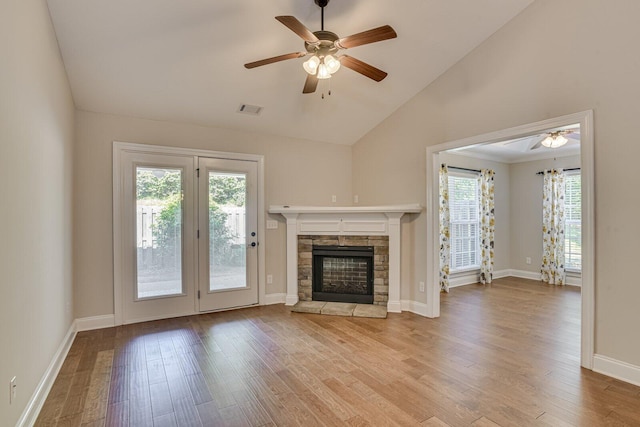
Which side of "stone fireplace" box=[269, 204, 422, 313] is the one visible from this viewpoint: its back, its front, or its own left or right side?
front

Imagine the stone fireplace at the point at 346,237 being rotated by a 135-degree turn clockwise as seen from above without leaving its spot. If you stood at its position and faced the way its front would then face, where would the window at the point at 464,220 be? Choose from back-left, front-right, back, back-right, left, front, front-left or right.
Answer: right

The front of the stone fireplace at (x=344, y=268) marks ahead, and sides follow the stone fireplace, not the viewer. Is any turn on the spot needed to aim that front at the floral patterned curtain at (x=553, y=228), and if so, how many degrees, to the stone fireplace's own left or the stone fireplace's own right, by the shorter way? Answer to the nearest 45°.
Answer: approximately 135° to the stone fireplace's own left

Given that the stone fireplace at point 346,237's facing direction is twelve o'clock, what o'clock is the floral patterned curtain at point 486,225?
The floral patterned curtain is roughly at 8 o'clock from the stone fireplace.

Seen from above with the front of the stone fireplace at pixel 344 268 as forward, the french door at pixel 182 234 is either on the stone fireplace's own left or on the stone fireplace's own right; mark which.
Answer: on the stone fireplace's own right

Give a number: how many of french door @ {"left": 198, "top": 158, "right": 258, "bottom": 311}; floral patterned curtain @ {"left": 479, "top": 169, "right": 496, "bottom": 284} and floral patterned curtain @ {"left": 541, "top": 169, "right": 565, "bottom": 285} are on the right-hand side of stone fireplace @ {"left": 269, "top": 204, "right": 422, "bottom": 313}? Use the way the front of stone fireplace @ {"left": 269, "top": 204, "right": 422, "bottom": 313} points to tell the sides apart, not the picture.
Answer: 1

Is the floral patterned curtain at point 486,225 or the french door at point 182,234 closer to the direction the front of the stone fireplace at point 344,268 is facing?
the french door

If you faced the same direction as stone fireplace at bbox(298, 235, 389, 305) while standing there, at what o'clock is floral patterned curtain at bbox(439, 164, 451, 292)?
The floral patterned curtain is roughly at 8 o'clock from the stone fireplace.

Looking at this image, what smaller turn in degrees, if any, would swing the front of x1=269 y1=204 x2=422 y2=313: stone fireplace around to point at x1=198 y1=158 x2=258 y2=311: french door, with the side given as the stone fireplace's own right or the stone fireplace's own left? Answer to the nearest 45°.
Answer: approximately 90° to the stone fireplace's own right

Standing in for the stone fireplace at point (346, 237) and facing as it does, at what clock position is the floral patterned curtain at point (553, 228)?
The floral patterned curtain is roughly at 8 o'clock from the stone fireplace.

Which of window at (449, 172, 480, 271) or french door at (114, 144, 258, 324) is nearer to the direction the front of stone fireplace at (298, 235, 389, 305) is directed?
the french door

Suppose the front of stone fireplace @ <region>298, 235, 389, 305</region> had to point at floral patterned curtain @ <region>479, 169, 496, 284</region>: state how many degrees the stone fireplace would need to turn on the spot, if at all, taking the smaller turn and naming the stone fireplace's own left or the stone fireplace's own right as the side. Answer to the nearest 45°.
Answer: approximately 135° to the stone fireplace's own left

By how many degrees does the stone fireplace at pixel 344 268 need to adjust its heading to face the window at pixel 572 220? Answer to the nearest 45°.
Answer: approximately 90° to its left

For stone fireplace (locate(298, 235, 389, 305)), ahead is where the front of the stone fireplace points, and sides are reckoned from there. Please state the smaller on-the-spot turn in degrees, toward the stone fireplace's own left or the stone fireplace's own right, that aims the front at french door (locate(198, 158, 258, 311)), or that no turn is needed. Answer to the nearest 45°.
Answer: approximately 90° to the stone fireplace's own right

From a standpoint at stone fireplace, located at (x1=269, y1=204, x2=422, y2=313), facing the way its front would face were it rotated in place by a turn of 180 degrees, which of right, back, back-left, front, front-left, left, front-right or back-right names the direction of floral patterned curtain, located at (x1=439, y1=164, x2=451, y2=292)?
front-right
